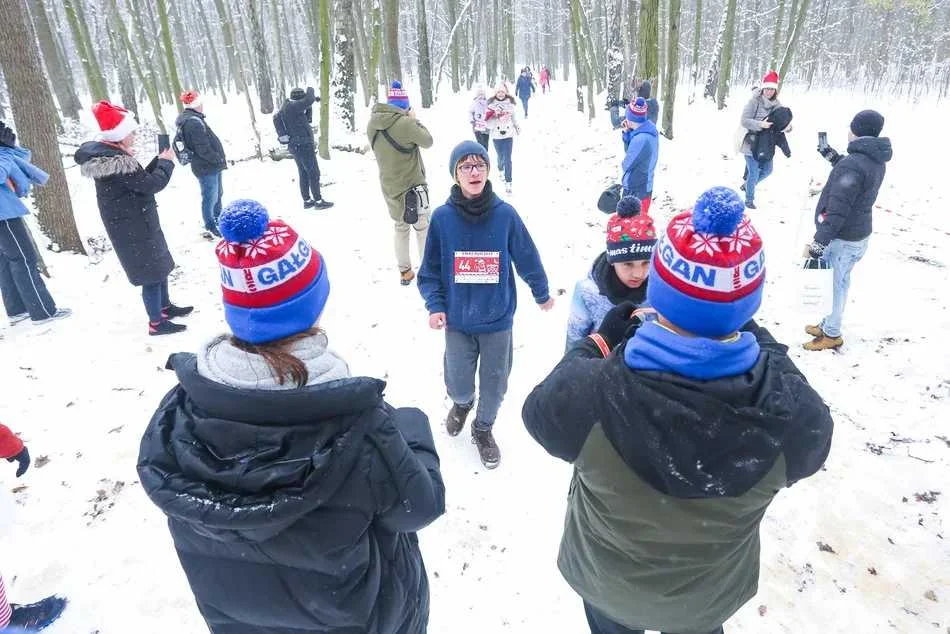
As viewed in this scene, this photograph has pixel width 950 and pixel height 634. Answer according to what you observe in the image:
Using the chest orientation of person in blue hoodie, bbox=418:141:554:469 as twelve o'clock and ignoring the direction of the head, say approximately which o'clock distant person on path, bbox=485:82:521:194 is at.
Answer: The distant person on path is roughly at 6 o'clock from the person in blue hoodie.

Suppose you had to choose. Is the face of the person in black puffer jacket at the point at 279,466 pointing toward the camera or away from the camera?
away from the camera

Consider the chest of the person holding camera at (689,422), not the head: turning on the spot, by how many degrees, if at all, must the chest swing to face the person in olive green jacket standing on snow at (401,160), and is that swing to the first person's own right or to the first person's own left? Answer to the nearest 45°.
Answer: approximately 45° to the first person's own left

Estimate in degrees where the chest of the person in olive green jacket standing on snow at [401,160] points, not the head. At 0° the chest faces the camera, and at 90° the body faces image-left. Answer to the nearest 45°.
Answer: approximately 225°

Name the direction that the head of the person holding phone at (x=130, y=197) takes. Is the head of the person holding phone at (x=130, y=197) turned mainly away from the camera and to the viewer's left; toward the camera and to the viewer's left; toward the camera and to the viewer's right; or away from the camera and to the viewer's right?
away from the camera and to the viewer's right

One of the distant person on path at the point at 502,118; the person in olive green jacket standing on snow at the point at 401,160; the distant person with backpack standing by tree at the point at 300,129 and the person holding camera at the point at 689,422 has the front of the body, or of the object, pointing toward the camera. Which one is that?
the distant person on path at the point at 502,118

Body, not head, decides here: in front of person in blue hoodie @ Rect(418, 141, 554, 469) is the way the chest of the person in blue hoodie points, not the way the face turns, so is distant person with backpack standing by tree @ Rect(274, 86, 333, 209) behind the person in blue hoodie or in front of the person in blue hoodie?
behind

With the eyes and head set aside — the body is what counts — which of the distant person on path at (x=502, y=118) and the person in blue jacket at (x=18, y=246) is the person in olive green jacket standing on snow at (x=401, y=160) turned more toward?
the distant person on path

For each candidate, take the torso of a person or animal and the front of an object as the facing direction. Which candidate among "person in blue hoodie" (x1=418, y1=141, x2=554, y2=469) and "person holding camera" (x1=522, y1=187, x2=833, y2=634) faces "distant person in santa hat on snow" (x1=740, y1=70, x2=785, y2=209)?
the person holding camera

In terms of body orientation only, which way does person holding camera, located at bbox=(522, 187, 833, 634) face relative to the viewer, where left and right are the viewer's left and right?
facing away from the viewer
